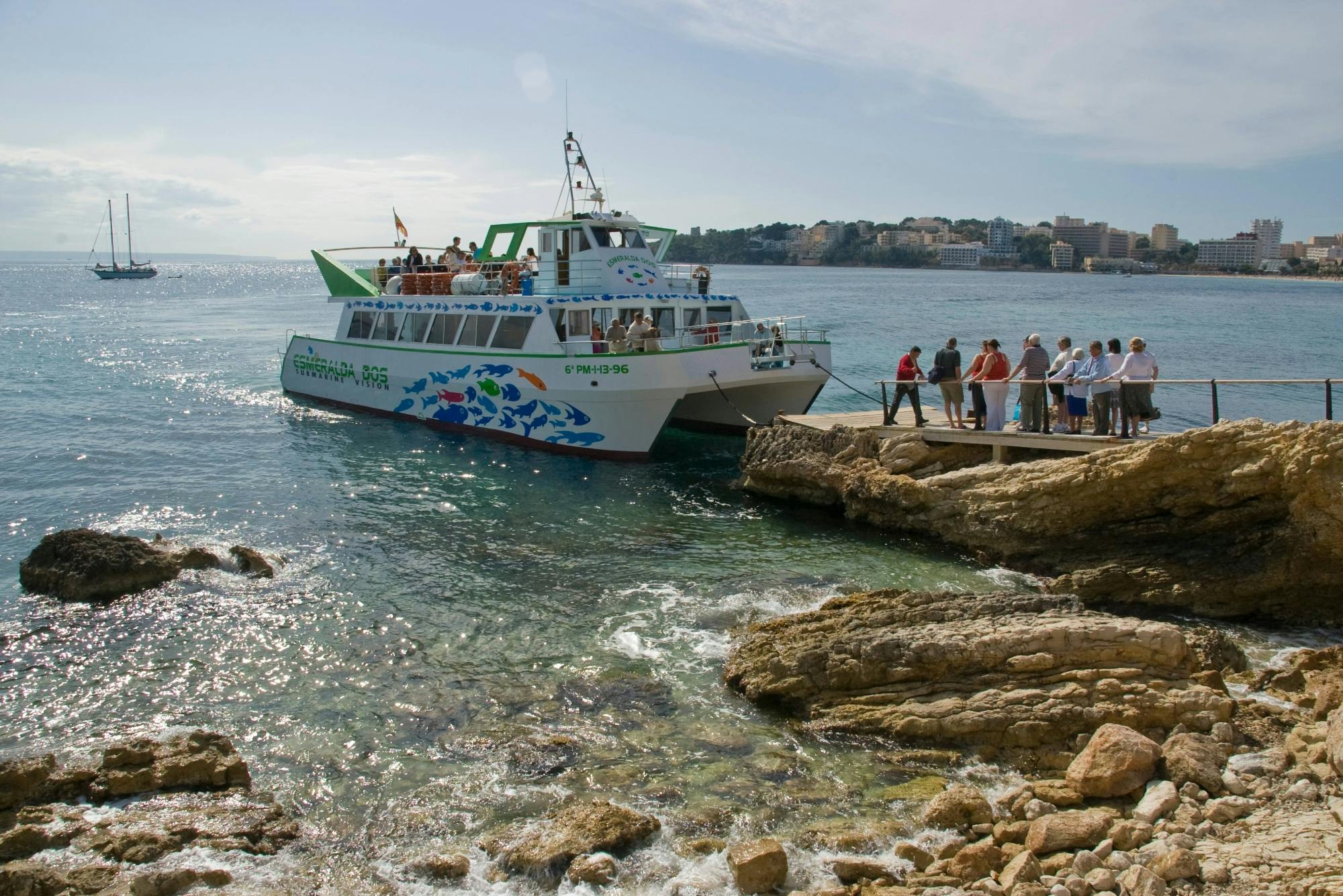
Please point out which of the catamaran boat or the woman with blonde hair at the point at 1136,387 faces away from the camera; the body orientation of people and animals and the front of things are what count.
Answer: the woman with blonde hair

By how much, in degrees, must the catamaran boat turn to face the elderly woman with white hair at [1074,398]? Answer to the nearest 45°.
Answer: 0° — it already faces them

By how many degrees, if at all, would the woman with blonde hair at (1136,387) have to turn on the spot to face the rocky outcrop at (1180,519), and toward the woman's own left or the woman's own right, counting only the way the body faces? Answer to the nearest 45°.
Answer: approximately 180°

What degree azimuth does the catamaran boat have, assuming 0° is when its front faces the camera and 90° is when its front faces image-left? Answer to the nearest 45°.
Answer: approximately 315°

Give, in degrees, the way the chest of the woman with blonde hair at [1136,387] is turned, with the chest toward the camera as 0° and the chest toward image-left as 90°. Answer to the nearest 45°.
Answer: approximately 180°

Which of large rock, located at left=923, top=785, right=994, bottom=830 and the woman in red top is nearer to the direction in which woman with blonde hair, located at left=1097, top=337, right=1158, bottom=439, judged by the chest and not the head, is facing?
the woman in red top
